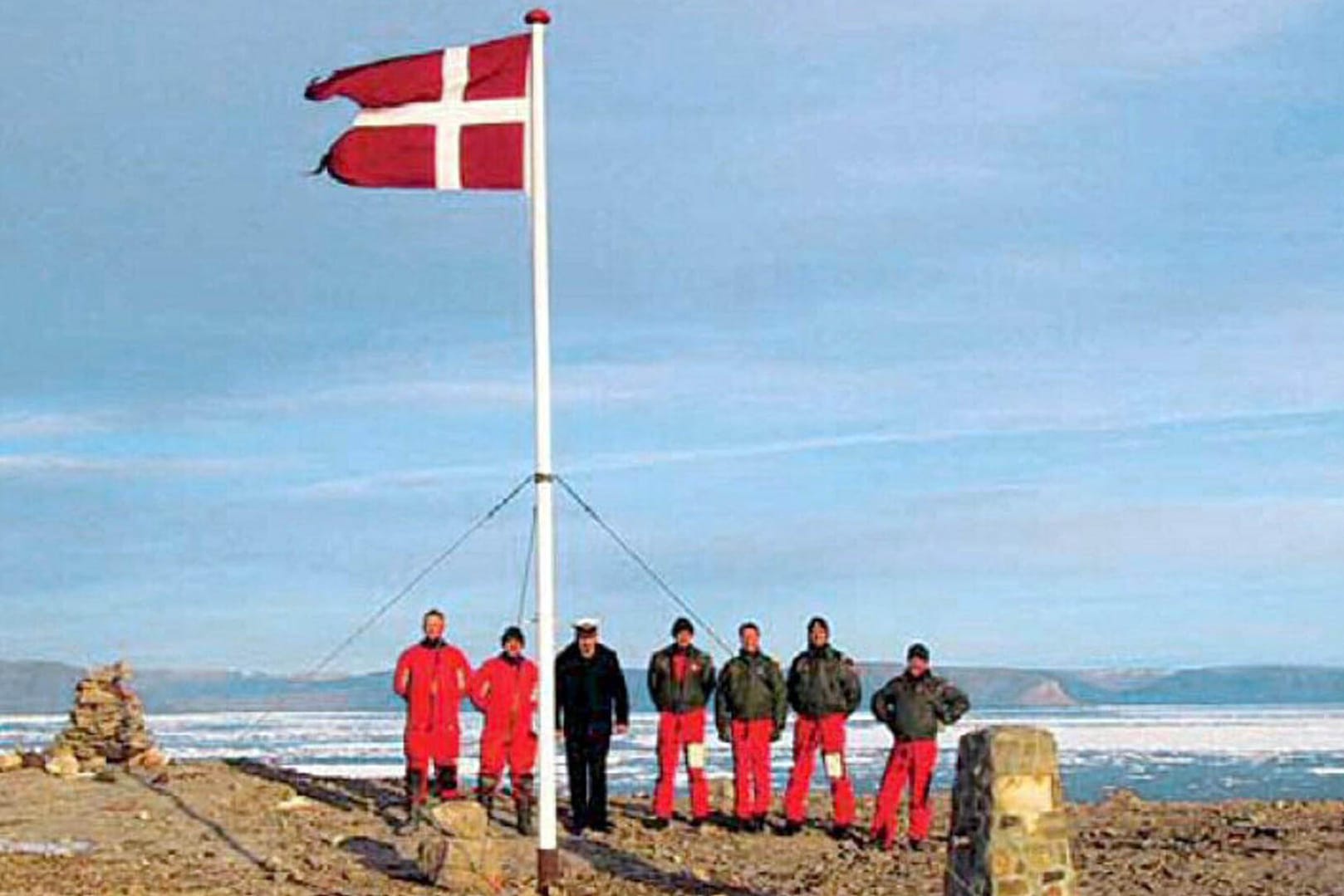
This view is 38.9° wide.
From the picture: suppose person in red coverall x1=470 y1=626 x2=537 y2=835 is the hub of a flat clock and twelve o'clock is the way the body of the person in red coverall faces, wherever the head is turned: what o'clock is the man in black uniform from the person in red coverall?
The man in black uniform is roughly at 8 o'clock from the person in red coverall.

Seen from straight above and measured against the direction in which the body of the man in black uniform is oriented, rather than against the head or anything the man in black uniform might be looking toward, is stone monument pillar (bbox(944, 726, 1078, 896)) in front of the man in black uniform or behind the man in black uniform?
in front

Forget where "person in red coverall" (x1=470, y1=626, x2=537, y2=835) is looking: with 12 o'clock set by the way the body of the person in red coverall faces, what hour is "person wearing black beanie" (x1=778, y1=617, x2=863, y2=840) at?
The person wearing black beanie is roughly at 9 o'clock from the person in red coverall.

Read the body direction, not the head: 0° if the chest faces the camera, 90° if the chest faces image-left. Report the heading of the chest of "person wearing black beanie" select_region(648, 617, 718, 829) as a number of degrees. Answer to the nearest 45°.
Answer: approximately 0°

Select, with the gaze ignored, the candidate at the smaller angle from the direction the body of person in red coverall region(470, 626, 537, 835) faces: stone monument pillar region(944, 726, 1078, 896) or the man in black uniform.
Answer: the stone monument pillar

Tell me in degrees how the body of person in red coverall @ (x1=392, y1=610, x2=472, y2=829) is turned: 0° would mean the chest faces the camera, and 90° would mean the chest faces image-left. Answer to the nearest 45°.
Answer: approximately 0°
